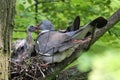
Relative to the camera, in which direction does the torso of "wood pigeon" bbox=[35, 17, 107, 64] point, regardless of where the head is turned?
to the viewer's left
